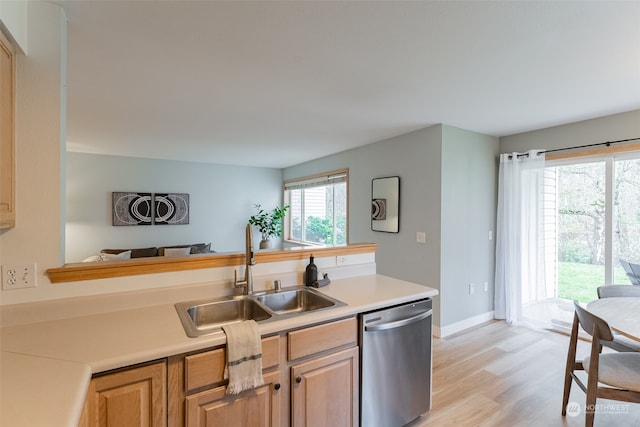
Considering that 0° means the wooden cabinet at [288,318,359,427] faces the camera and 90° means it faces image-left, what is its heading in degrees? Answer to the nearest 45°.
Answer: approximately 315°

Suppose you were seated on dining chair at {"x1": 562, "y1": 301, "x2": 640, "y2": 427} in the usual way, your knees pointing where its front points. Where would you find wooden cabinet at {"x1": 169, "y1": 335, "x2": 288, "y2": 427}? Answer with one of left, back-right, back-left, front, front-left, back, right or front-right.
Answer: back

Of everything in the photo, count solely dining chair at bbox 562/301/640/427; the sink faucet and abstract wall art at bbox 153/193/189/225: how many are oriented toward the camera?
2

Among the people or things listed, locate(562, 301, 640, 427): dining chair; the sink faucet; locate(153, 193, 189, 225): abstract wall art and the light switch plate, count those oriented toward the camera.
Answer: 3

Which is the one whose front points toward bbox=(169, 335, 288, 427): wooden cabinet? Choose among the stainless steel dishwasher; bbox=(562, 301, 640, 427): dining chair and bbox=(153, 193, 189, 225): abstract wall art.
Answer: the abstract wall art

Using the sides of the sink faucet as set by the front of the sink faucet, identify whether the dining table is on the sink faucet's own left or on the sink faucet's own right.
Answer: on the sink faucet's own left

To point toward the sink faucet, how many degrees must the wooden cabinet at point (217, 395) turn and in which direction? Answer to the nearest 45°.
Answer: approximately 135° to its left

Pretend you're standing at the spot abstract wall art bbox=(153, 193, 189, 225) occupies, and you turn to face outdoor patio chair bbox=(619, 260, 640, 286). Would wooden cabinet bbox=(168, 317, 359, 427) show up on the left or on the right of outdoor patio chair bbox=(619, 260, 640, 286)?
right

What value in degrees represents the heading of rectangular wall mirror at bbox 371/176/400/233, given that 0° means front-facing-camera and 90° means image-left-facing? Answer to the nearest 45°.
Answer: approximately 45°

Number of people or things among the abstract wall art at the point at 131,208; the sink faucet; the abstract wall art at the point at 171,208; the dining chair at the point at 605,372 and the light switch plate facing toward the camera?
4

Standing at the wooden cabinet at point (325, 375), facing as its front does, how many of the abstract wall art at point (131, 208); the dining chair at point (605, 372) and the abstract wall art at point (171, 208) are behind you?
2

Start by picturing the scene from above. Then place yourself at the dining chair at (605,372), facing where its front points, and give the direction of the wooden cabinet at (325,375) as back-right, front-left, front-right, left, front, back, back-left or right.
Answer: back

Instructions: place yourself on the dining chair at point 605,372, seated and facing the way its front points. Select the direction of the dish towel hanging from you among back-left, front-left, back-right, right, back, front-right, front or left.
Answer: back
